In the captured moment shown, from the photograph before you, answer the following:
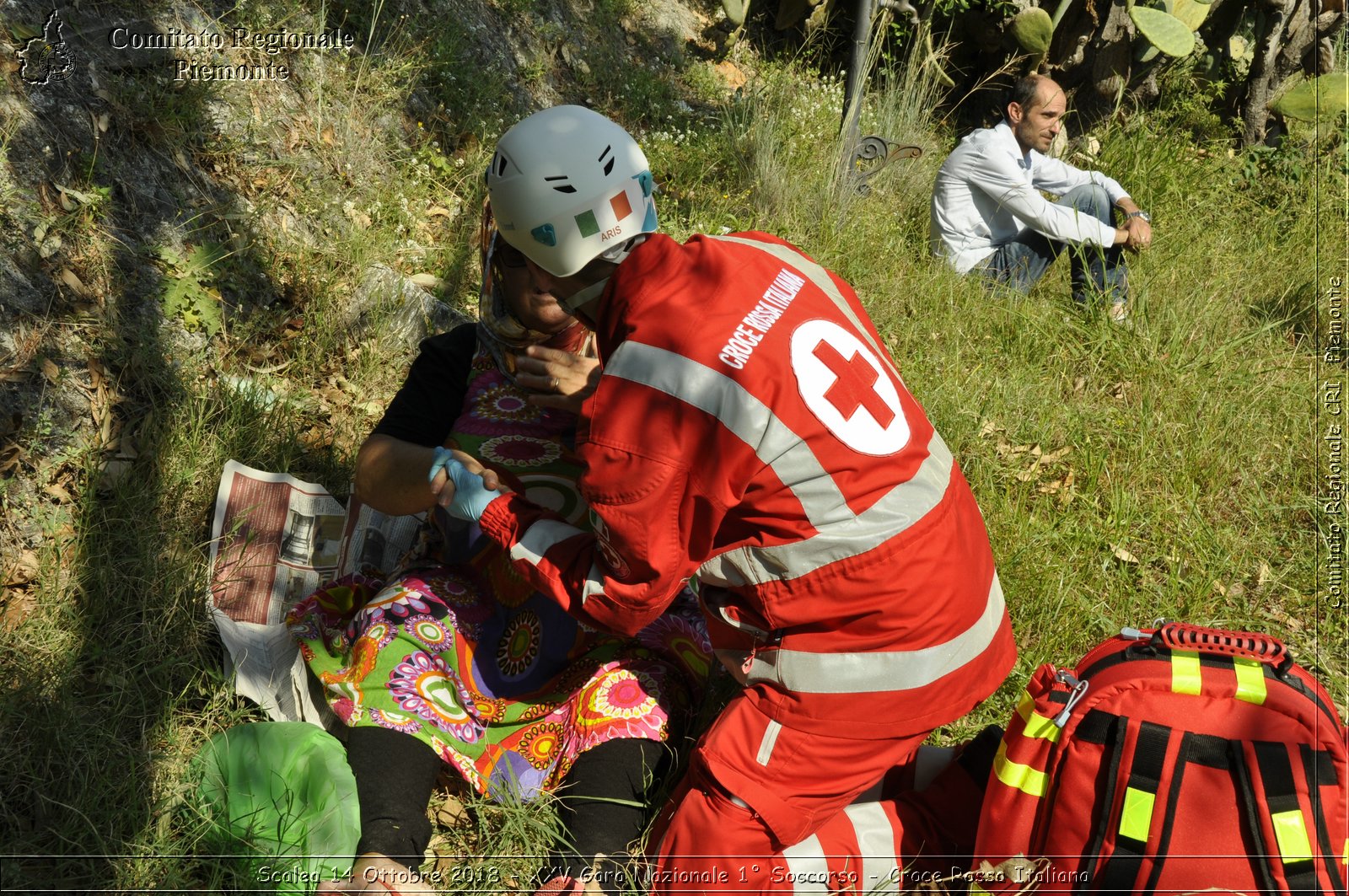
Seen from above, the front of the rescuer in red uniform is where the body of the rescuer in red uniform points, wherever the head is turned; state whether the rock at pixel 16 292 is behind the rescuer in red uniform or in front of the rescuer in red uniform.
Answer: in front

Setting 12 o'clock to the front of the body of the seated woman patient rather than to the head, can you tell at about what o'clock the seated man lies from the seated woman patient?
The seated man is roughly at 7 o'clock from the seated woman patient.

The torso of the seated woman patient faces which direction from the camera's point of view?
toward the camera

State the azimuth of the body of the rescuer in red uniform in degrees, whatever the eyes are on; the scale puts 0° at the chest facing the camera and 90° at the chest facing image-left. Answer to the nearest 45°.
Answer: approximately 135°
